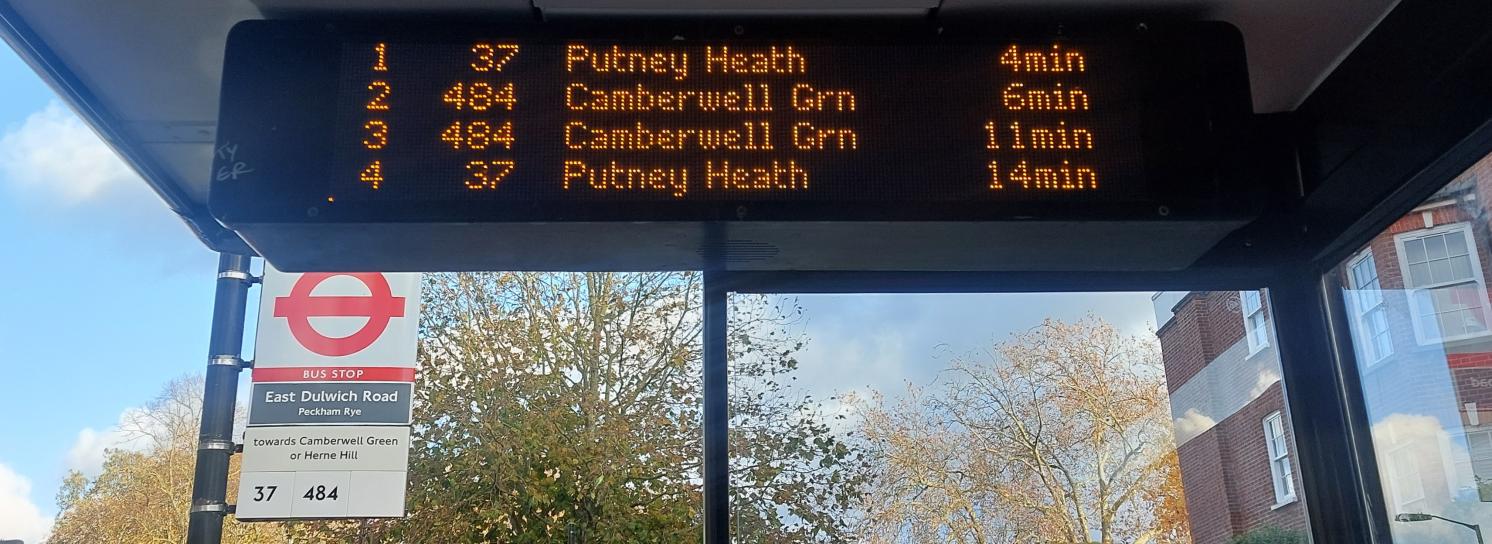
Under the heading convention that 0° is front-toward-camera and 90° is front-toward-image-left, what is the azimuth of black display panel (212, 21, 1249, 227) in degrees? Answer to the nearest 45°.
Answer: approximately 0°

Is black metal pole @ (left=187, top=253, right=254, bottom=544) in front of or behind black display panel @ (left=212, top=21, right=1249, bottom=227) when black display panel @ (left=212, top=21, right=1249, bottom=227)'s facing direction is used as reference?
behind

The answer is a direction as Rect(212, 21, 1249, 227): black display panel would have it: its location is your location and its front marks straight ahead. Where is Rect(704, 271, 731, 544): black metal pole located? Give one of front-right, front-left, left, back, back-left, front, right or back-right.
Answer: back

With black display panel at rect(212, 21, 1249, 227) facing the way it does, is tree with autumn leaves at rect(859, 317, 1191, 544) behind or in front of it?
behind

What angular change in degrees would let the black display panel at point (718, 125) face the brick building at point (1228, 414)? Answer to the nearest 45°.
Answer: approximately 135° to its left

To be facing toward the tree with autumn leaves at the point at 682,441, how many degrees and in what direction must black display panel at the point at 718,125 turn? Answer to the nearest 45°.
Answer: approximately 180°
